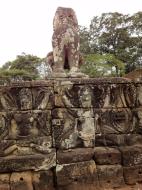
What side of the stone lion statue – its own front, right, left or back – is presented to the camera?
front

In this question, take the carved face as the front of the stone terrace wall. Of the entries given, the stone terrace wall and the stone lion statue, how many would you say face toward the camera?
2

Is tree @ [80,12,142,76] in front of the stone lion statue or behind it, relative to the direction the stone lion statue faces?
behind
